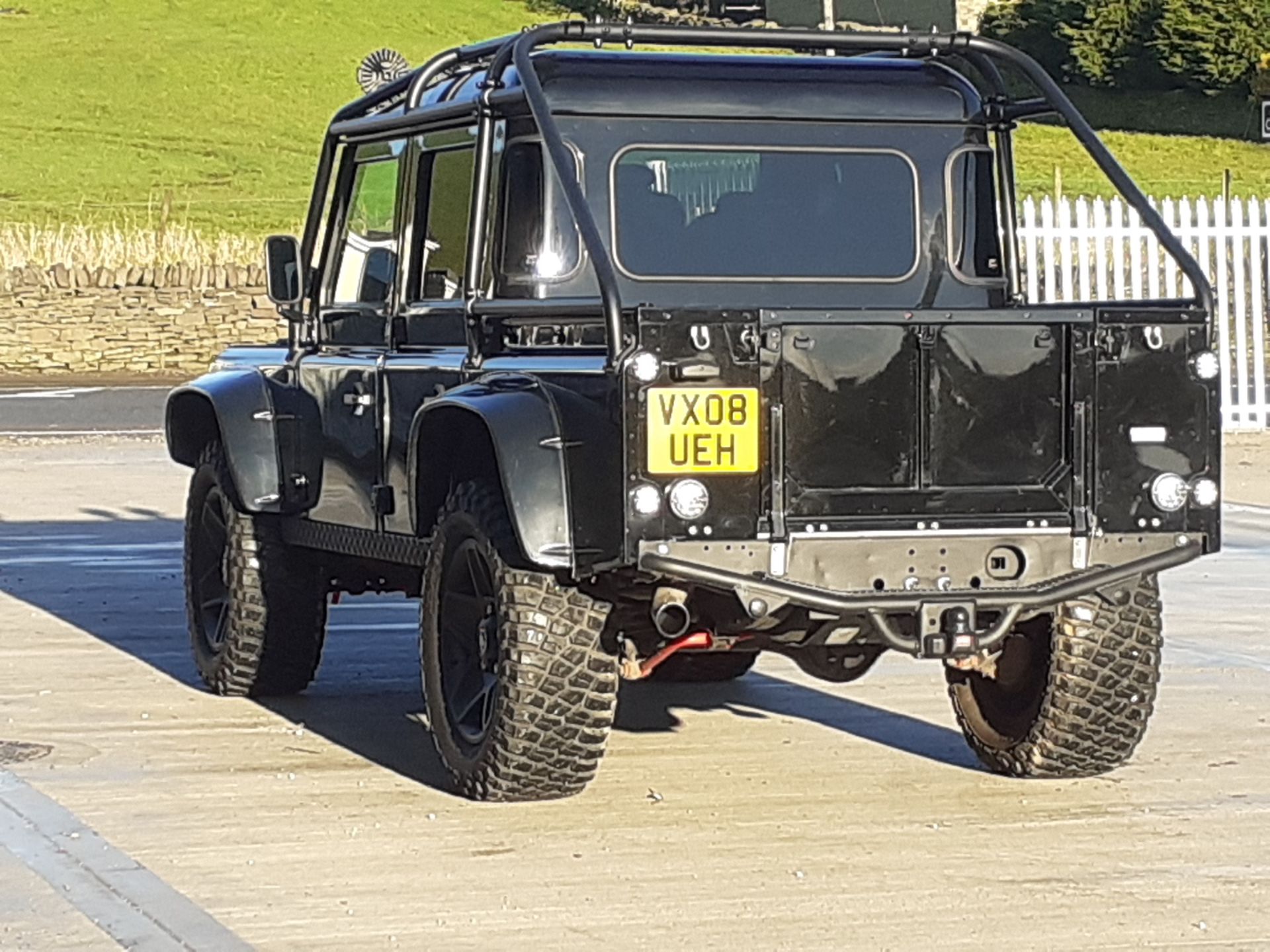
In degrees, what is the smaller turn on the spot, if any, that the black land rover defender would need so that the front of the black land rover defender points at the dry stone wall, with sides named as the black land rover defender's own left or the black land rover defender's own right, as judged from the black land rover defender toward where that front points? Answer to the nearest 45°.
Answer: approximately 45° to the black land rover defender's own right

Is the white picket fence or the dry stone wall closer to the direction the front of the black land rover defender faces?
the dry stone wall

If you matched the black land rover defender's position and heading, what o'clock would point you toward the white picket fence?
The white picket fence is roughly at 2 o'clock from the black land rover defender.

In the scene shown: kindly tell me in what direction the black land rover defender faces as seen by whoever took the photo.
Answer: facing away from the viewer and to the left of the viewer

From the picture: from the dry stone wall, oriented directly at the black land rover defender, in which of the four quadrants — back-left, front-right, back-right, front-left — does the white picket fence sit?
front-left
